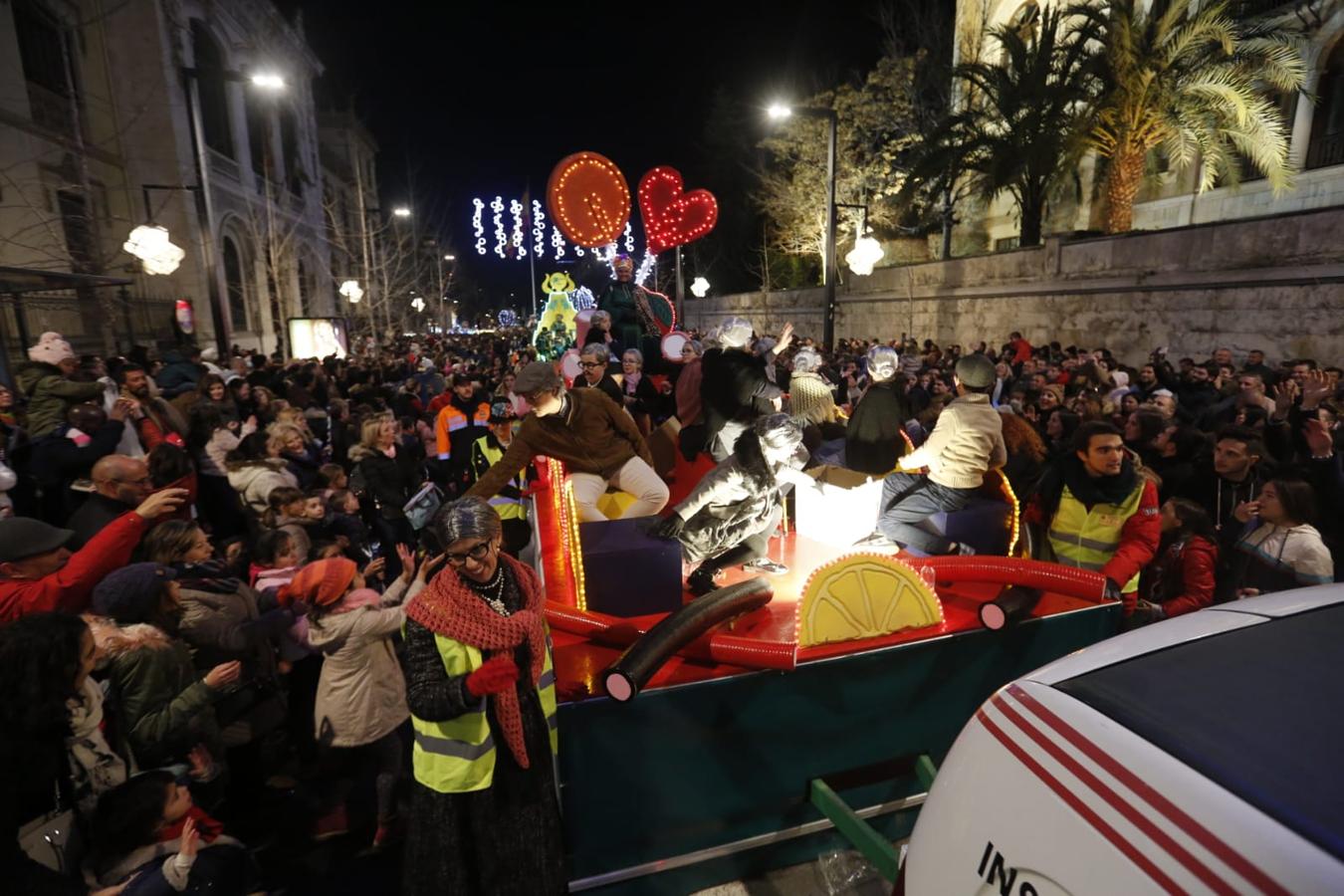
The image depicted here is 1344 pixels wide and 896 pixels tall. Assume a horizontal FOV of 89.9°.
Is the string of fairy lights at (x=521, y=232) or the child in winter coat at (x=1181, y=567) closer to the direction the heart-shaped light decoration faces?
the child in winter coat

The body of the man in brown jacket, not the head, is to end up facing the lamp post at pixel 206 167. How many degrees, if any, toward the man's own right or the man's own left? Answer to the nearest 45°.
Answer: approximately 90° to the man's own right

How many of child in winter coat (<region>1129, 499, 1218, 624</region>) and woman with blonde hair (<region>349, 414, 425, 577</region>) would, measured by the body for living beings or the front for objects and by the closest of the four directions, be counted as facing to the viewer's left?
1

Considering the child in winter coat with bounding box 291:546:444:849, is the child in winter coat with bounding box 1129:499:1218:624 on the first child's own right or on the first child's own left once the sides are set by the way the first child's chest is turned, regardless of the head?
on the first child's own right

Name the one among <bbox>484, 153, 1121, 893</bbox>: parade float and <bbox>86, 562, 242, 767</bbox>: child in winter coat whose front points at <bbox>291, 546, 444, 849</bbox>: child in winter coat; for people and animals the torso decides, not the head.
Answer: <bbox>86, 562, 242, 767</bbox>: child in winter coat

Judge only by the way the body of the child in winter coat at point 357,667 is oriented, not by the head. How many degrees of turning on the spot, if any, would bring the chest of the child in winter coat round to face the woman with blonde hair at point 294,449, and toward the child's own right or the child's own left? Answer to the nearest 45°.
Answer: approximately 45° to the child's own left

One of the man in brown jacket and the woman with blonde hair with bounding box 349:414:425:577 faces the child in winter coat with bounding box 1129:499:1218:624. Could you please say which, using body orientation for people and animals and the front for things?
the woman with blonde hair

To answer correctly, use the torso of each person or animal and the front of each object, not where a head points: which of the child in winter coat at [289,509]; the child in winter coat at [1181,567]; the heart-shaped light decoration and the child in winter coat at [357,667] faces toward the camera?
the heart-shaped light decoration

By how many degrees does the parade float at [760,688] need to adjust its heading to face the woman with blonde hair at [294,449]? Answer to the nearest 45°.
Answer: approximately 180°

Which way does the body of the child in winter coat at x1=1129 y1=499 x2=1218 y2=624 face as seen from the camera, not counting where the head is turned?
to the viewer's left

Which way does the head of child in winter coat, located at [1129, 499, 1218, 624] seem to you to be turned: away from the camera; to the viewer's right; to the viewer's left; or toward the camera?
to the viewer's left

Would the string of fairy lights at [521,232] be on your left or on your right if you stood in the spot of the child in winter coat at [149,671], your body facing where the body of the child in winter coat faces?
on your left

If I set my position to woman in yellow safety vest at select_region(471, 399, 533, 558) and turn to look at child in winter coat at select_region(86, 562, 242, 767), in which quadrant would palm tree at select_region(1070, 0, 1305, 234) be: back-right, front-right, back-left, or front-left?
back-left
